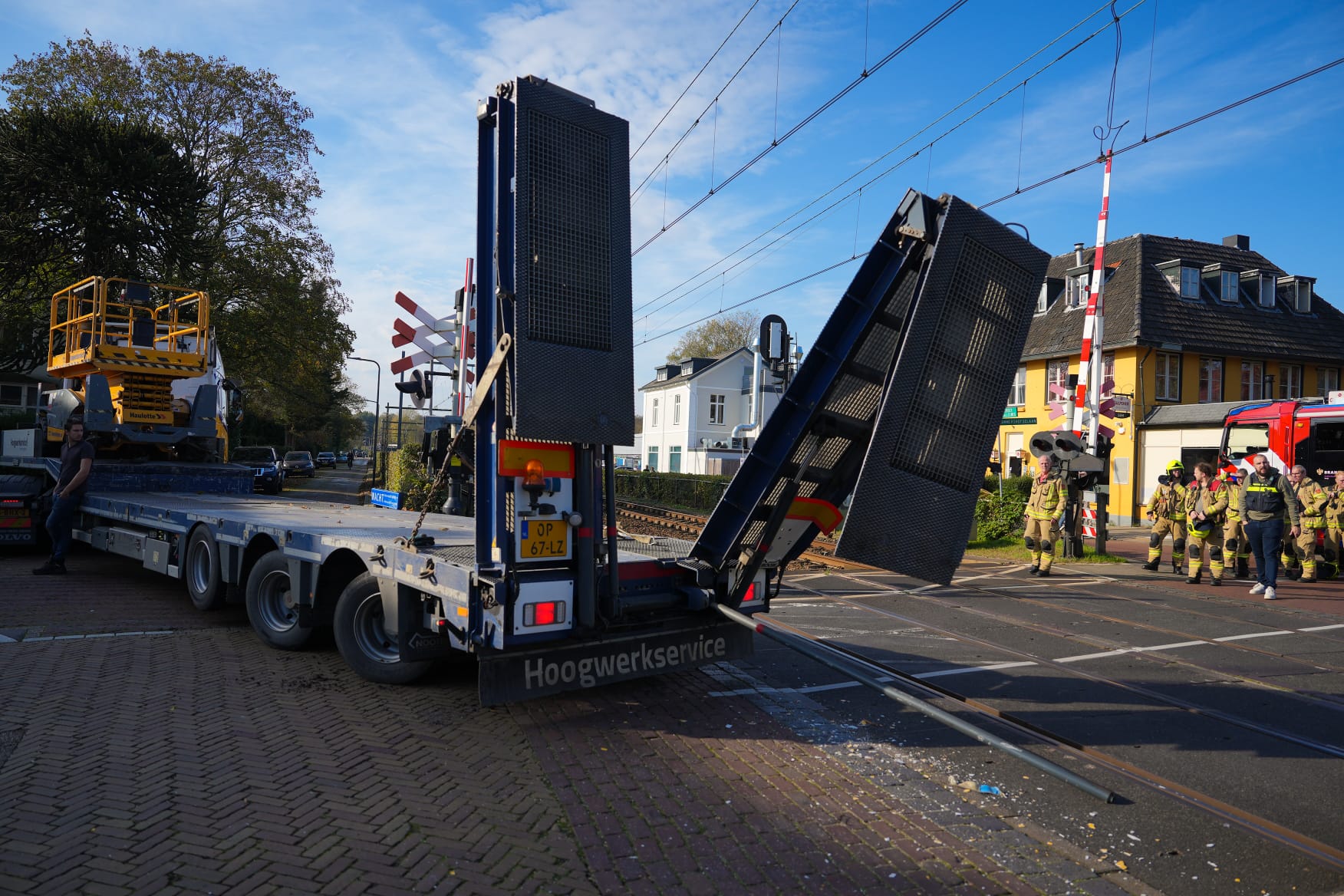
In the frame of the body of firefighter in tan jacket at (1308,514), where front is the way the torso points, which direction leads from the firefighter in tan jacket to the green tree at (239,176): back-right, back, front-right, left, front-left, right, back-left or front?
front-right

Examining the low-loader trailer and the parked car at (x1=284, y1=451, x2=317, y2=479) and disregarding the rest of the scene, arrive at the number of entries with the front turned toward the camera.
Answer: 1

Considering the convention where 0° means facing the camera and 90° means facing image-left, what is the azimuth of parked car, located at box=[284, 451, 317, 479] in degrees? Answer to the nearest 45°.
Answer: approximately 0°

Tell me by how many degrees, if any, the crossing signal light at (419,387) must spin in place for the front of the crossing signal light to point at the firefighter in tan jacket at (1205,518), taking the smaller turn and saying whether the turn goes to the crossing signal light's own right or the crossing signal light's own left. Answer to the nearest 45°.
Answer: approximately 135° to the crossing signal light's own left

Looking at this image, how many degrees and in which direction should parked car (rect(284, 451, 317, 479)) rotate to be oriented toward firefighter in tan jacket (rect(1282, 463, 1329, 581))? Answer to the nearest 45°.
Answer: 0° — it already faces them

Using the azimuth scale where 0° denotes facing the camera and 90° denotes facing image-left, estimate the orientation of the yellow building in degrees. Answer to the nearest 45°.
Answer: approximately 45°

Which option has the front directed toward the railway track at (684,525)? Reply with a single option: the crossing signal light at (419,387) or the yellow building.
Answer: the yellow building

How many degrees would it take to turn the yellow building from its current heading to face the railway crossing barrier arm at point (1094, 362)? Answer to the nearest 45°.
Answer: approximately 45° to its left

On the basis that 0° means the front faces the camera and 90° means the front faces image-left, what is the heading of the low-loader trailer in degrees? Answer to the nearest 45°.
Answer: approximately 135°

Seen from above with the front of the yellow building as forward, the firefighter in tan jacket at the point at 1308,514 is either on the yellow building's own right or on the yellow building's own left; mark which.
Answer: on the yellow building's own left
